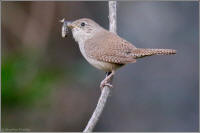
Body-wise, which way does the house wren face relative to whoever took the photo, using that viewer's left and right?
facing to the left of the viewer
